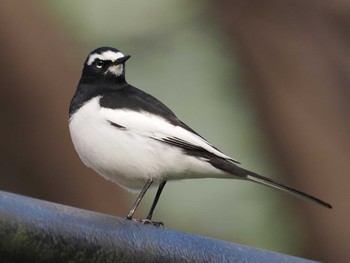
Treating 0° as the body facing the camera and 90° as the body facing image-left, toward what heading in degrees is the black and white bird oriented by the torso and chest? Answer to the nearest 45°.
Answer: approximately 90°
